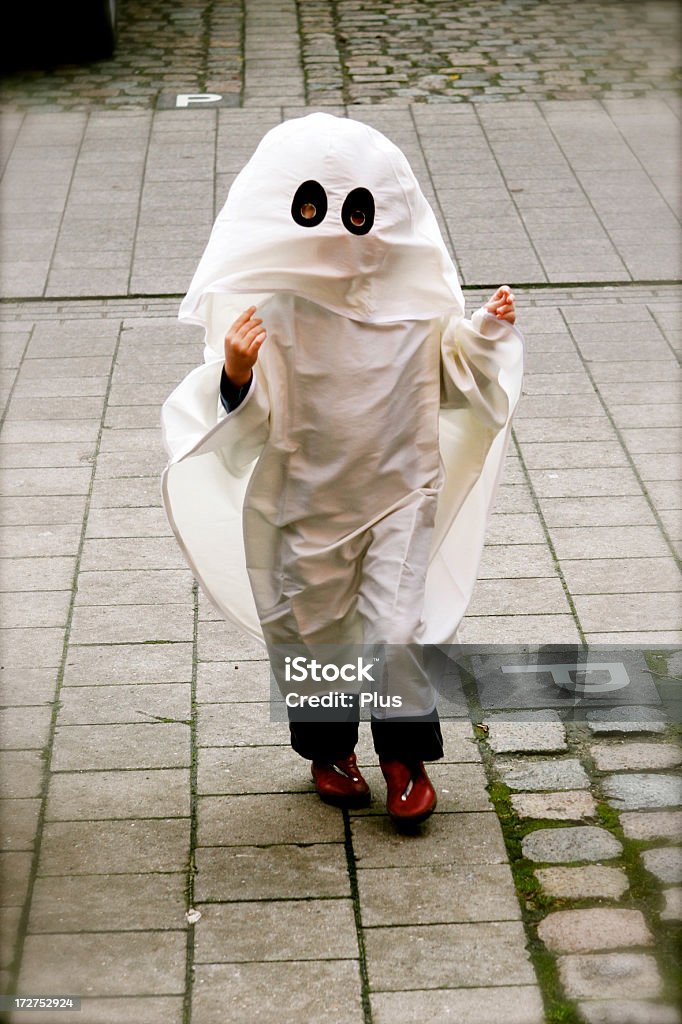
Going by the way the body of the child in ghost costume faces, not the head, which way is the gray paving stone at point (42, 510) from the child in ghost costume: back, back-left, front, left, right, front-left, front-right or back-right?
back-right

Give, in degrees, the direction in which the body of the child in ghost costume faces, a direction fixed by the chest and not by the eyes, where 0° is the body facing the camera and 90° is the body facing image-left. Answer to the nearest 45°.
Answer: approximately 0°

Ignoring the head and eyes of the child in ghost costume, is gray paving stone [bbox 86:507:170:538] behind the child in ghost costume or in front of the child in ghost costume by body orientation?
behind

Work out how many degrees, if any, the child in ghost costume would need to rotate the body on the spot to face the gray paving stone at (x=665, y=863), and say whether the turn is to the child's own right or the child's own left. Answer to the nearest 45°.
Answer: approximately 45° to the child's own left

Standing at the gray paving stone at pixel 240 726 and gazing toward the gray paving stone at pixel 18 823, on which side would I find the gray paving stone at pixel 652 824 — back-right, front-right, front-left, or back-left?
back-left

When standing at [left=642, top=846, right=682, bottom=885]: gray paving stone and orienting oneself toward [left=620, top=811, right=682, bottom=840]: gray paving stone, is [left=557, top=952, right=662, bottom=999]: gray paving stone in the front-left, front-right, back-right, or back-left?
back-left

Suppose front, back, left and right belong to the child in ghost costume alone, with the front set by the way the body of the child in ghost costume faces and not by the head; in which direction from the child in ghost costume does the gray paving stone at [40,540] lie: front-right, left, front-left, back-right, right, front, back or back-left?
back-right

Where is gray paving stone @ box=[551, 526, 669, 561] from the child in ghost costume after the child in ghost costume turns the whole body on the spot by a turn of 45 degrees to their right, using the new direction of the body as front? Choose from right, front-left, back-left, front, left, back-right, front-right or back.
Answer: back
